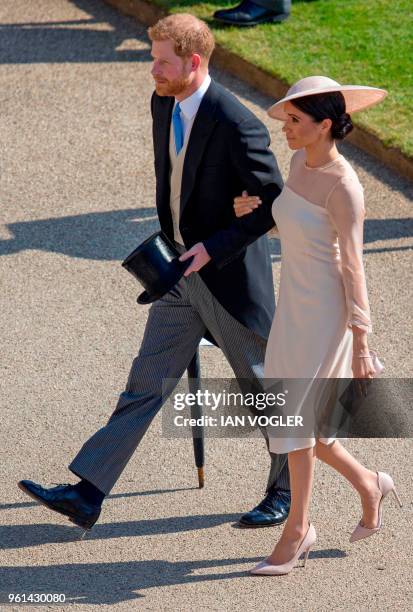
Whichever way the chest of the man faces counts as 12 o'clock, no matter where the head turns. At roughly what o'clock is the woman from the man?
The woman is roughly at 9 o'clock from the man.

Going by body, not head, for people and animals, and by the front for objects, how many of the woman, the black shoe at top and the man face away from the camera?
0

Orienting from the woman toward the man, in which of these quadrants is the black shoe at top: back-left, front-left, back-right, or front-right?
front-right

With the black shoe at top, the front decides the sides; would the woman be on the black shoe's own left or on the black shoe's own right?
on the black shoe's own left

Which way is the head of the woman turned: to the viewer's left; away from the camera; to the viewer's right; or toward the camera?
to the viewer's left

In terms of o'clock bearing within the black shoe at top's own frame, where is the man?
The man is roughly at 9 o'clock from the black shoe at top.

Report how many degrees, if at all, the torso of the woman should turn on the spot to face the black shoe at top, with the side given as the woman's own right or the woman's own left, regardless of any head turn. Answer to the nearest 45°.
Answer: approximately 135° to the woman's own right

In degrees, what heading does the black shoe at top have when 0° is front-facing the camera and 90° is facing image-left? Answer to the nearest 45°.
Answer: approximately 90°

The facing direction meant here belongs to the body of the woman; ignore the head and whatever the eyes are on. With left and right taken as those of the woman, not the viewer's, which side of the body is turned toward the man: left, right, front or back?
right

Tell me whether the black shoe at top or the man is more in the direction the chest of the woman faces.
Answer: the man
